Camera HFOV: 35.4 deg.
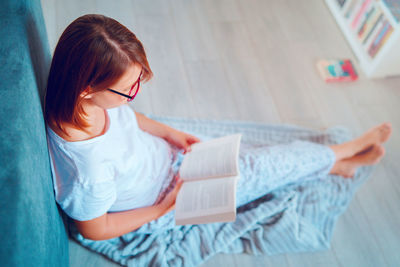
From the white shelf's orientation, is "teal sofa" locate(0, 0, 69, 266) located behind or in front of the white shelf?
in front

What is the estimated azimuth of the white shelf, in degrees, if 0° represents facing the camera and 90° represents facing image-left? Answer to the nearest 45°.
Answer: approximately 45°

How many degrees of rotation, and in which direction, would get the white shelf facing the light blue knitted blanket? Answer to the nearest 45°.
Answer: approximately 45° to its left
